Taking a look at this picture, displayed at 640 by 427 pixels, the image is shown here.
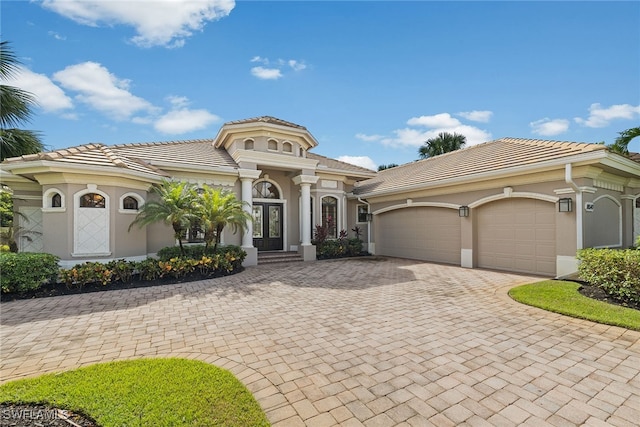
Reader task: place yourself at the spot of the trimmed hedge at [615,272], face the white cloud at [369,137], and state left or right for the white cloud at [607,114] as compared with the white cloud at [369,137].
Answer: right

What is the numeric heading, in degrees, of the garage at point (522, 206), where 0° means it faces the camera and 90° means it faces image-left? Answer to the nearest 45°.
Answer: approximately 45°

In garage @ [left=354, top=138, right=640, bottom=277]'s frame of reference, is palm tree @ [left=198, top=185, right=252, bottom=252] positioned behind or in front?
in front

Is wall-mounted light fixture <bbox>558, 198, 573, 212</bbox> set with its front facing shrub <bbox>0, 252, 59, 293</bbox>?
yes

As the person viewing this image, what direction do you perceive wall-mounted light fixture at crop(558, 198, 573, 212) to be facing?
facing the viewer and to the left of the viewer
